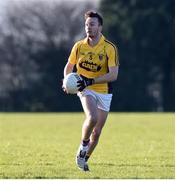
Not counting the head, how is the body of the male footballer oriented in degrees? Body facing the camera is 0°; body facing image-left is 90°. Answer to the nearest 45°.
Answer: approximately 45°
